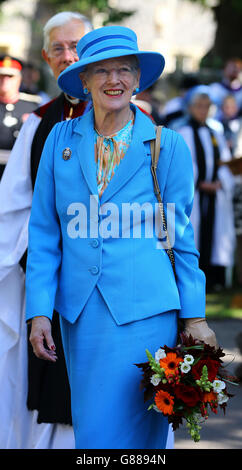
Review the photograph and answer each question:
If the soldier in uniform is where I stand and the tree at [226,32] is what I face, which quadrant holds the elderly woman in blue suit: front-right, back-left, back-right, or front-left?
back-right

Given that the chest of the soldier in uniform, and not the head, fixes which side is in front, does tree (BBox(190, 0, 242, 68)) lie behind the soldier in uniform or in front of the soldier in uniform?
behind

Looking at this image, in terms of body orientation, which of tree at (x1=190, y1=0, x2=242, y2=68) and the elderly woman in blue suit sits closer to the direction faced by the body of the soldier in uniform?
the elderly woman in blue suit

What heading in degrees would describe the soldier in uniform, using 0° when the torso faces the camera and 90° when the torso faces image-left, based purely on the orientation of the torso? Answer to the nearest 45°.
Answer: approximately 0°

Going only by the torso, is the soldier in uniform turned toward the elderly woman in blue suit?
yes
